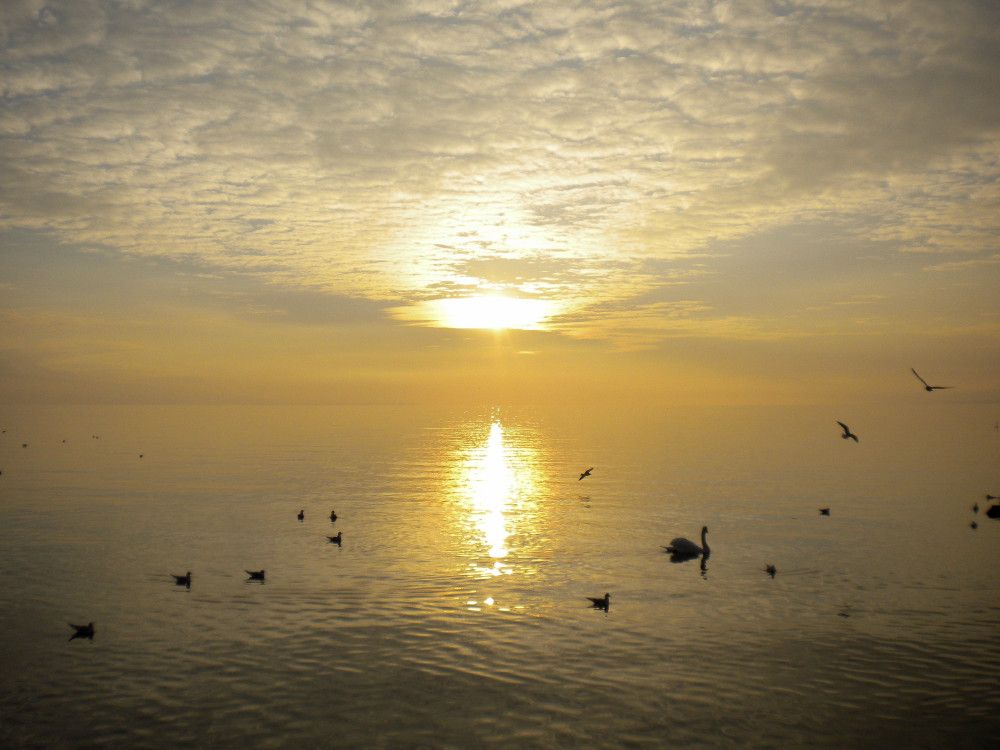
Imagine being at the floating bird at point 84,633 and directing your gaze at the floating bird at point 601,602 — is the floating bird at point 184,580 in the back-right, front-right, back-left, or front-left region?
front-left

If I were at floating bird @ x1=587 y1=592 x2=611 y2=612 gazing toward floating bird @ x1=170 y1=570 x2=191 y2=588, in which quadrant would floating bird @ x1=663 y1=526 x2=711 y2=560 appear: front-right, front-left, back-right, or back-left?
back-right

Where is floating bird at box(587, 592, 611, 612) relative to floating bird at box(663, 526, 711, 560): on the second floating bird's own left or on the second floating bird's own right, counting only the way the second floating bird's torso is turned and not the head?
on the second floating bird's own right

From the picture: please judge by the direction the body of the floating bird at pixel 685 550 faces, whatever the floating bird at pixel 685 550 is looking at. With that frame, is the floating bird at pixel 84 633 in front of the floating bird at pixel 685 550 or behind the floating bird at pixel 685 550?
behind

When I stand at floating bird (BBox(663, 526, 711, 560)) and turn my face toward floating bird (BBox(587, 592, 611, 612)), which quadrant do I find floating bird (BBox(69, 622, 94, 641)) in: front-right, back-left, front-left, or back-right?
front-right

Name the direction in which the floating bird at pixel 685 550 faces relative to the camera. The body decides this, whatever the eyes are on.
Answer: to the viewer's right

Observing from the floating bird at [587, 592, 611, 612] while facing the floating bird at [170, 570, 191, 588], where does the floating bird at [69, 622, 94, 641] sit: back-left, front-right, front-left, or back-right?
front-left

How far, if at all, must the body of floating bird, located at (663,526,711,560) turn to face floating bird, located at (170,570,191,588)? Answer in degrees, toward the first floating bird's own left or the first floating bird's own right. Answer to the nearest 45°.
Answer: approximately 135° to the first floating bird's own right
